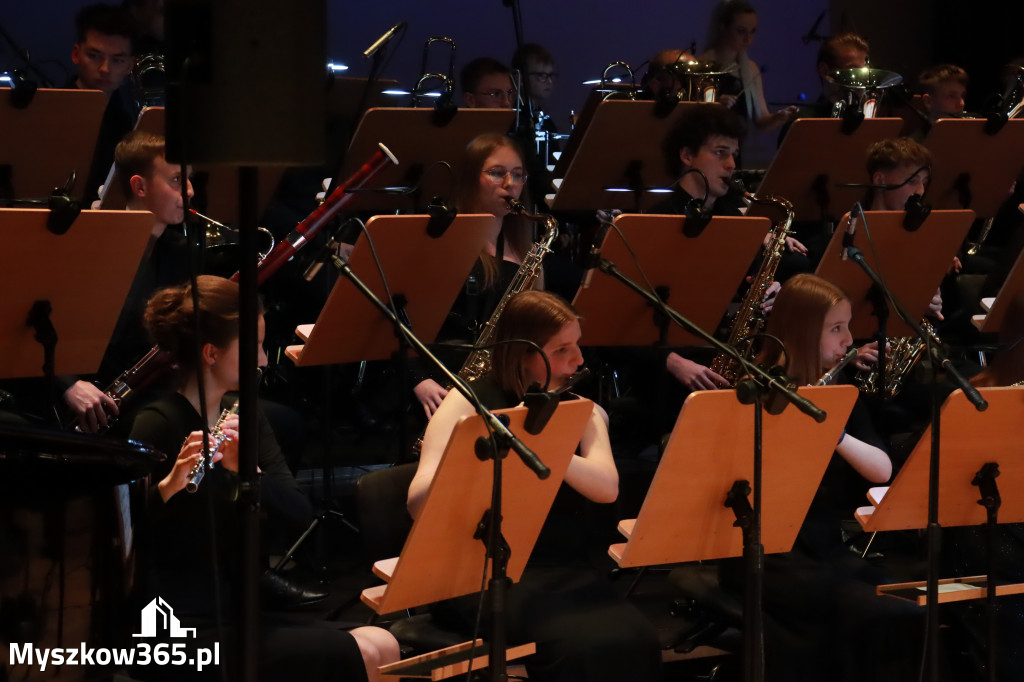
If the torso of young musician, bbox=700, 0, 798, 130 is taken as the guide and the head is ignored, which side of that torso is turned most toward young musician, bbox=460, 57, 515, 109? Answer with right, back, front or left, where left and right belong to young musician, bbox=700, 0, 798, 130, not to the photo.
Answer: right

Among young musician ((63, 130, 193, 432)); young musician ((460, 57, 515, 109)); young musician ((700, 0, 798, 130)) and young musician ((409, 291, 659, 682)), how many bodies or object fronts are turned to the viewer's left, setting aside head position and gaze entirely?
0

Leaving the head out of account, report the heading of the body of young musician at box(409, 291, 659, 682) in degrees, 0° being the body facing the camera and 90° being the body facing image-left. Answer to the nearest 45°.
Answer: approximately 315°

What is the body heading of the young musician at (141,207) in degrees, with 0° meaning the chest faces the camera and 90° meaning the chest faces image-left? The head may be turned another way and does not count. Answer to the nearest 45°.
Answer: approximately 315°

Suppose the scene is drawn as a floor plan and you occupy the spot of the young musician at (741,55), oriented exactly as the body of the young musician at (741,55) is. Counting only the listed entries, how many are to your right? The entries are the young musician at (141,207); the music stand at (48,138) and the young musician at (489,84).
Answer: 3

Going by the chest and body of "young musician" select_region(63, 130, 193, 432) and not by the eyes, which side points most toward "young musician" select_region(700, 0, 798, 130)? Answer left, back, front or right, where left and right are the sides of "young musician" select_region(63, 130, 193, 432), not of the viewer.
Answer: left

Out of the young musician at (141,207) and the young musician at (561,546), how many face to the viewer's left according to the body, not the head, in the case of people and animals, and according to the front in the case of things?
0

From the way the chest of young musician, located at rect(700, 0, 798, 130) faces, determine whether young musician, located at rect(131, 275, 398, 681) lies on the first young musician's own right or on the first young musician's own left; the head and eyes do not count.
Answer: on the first young musician's own right

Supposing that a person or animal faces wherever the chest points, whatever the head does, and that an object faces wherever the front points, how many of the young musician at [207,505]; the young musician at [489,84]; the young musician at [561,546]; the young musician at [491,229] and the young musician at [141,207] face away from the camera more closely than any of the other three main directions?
0

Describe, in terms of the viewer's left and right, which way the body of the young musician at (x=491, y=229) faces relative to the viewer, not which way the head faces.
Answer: facing the viewer and to the right of the viewer

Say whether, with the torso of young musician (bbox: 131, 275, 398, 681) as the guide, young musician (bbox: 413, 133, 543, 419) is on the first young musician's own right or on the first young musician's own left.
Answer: on the first young musician's own left

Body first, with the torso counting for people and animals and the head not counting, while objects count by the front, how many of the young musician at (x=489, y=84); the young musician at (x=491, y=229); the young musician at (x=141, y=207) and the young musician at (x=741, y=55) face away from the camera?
0

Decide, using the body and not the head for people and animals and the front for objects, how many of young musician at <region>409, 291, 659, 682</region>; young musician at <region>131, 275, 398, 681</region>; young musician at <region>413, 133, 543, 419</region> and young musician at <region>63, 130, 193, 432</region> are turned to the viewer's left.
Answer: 0

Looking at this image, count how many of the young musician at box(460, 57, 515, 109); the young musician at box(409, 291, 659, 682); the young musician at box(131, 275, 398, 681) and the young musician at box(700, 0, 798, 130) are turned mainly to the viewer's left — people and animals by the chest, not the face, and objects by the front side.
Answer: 0

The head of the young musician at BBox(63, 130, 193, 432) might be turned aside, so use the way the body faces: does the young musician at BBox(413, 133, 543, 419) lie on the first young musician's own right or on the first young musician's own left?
on the first young musician's own left
